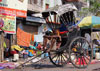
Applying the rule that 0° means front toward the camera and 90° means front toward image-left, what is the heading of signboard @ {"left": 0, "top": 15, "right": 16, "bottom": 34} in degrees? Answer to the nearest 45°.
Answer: approximately 0°

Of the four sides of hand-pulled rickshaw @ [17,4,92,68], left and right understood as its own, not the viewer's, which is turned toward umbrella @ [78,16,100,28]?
back

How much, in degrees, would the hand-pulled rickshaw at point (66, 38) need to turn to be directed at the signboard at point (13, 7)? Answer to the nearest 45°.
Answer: approximately 90° to its right

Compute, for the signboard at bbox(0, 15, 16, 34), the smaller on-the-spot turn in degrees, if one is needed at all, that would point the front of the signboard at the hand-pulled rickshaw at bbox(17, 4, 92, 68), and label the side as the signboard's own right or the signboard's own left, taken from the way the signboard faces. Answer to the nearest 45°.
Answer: approximately 45° to the signboard's own left

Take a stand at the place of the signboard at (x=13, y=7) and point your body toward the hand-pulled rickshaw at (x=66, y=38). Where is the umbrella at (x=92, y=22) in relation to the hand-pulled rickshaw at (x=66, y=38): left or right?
left

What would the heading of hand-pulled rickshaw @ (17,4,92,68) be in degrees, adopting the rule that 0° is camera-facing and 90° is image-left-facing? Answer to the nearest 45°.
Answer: approximately 45°

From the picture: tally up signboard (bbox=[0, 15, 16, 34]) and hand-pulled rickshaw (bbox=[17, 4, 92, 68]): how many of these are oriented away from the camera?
0

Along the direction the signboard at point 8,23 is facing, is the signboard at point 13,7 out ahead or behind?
behind

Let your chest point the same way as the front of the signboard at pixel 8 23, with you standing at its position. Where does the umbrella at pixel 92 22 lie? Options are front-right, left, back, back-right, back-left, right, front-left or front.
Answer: left
